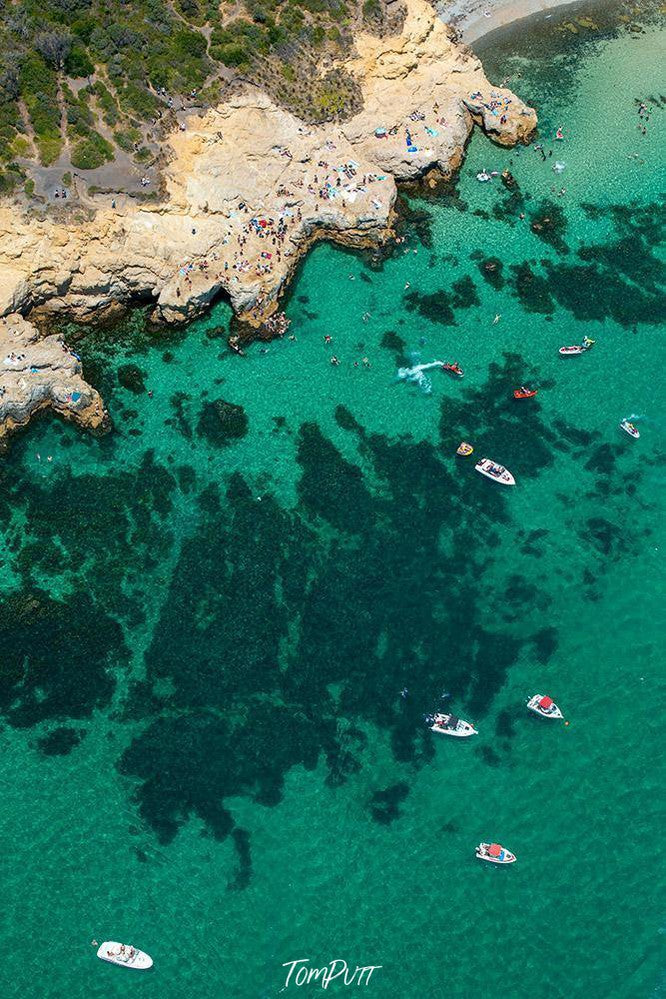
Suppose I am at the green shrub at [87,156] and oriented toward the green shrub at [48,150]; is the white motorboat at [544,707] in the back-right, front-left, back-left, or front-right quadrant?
back-left

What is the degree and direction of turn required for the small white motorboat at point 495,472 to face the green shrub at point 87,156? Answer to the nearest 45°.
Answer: approximately 135° to its right

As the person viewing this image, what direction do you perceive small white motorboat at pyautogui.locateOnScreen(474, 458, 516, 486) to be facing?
facing the viewer and to the right of the viewer

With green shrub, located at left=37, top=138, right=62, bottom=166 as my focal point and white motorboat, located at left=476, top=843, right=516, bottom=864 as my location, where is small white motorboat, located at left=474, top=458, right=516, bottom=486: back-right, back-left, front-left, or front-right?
front-right

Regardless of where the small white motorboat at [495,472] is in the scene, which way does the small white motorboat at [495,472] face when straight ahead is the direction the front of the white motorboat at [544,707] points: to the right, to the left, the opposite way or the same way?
the same way

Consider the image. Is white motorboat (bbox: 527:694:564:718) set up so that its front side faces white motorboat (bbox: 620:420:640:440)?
no

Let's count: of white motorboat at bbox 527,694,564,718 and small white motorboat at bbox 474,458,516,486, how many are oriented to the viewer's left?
0

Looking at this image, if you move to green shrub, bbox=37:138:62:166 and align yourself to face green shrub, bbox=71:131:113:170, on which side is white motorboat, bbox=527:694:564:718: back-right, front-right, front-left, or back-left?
front-right

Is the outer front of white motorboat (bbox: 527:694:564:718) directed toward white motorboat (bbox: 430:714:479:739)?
no

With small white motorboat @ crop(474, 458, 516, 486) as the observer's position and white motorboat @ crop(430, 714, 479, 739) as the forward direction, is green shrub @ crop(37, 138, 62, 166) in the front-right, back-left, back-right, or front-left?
back-right
